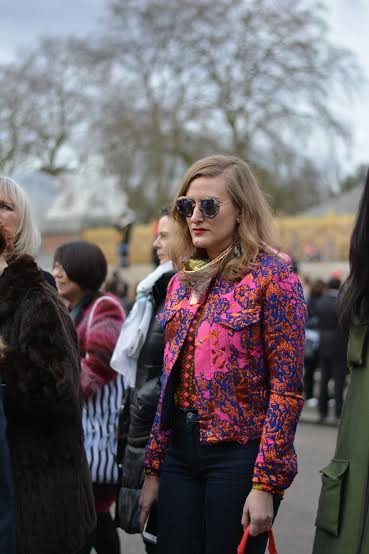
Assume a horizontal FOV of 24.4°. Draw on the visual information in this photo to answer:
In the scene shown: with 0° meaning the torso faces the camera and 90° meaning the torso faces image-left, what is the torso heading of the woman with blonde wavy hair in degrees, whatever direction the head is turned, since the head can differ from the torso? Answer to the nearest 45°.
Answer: approximately 45°

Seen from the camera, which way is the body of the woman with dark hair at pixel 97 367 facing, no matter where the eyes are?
to the viewer's left

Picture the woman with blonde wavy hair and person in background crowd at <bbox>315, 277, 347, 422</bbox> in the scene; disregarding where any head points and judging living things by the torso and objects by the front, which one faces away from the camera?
the person in background crowd

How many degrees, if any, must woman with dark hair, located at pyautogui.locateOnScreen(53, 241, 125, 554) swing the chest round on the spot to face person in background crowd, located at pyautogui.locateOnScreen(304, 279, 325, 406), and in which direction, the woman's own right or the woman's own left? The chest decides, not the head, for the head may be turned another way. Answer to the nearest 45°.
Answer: approximately 90° to the woman's own right

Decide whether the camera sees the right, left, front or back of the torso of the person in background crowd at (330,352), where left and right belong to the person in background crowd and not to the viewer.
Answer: back
